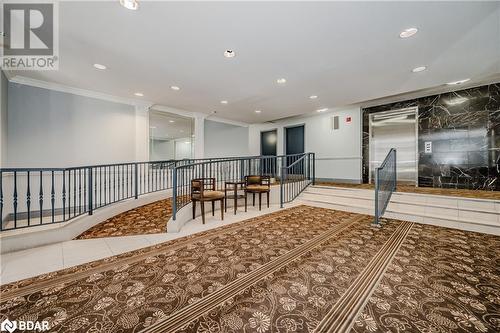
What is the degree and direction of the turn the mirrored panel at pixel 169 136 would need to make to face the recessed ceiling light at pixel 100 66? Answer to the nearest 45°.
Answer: approximately 45° to its right

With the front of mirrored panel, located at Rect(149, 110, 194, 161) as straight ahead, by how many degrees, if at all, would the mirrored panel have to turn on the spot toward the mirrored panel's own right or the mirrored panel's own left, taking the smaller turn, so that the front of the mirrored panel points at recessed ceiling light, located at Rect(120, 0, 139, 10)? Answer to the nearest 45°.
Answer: approximately 45° to the mirrored panel's own right

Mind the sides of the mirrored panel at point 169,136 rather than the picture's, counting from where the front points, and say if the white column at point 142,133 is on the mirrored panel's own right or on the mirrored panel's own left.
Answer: on the mirrored panel's own right

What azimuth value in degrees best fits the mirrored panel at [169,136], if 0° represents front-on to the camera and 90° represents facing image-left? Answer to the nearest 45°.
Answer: approximately 315°

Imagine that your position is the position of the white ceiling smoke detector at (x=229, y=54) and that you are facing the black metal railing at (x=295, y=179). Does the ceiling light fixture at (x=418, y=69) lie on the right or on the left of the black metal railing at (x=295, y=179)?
right

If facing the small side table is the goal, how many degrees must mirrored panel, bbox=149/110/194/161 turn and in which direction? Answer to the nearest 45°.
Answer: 0° — it already faces it
